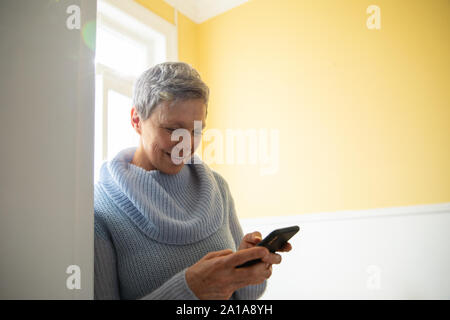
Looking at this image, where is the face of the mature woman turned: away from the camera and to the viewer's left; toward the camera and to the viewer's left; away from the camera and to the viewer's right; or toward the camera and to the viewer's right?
toward the camera and to the viewer's right

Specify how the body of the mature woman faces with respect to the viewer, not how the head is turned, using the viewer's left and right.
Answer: facing the viewer and to the right of the viewer

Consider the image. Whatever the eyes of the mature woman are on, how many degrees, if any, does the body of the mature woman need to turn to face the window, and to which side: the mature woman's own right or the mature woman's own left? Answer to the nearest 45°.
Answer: approximately 135° to the mature woman's own left
